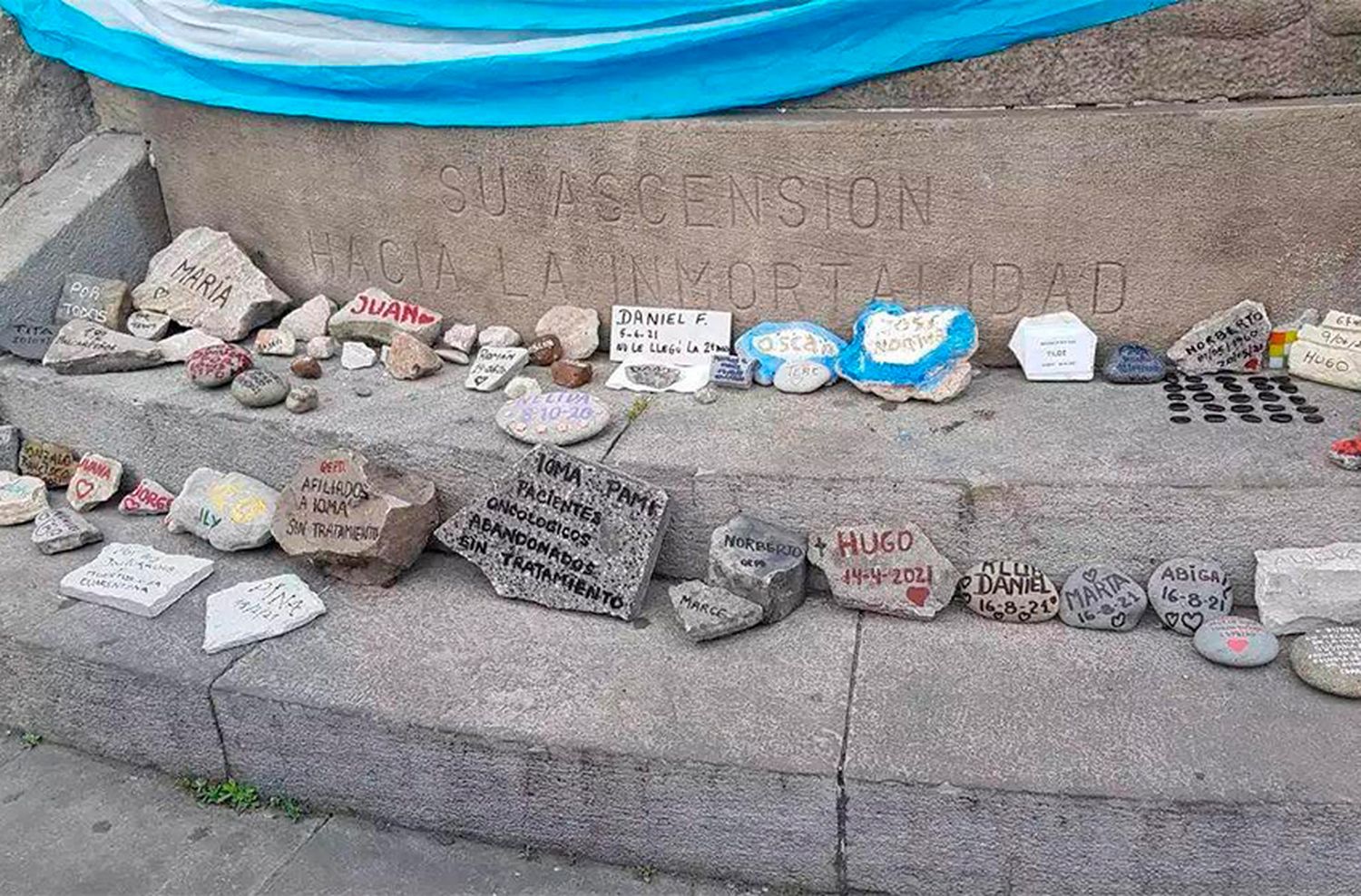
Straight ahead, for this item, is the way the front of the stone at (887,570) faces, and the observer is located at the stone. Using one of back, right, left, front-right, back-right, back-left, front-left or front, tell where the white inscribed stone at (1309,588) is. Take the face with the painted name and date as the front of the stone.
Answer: left

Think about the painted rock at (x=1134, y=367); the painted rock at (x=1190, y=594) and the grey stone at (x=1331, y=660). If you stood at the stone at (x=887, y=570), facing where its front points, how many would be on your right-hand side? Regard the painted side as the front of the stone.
0

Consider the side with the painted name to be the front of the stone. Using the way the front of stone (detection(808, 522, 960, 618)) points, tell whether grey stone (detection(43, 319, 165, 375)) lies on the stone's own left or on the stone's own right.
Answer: on the stone's own right

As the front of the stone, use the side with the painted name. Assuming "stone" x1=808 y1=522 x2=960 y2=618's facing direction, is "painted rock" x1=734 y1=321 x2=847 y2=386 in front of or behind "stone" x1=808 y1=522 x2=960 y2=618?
behind

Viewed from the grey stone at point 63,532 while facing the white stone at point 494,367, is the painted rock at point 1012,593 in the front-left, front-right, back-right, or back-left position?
front-right

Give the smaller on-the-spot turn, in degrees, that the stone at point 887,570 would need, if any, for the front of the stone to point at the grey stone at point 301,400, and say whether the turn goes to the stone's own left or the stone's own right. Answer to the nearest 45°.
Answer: approximately 90° to the stone's own right

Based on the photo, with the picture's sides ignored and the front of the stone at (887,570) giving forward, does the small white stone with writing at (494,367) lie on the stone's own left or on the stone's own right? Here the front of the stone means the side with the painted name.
on the stone's own right

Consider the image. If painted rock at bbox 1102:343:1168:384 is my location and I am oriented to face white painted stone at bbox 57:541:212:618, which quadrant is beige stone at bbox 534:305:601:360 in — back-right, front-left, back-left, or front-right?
front-right

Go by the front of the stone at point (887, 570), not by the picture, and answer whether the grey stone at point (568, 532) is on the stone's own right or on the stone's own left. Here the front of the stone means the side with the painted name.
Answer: on the stone's own right

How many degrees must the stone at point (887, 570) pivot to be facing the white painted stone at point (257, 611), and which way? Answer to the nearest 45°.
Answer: approximately 90° to its right

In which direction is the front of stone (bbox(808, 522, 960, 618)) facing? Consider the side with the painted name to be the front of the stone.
toward the camera

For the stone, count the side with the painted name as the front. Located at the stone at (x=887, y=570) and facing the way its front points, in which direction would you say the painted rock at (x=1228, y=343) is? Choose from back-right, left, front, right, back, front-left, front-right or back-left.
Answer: back-left

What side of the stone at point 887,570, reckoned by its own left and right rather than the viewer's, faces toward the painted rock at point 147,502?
right

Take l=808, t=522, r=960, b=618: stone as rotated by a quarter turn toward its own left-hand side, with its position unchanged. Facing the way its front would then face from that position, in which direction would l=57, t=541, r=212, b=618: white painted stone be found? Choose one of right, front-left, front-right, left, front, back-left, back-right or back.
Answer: back

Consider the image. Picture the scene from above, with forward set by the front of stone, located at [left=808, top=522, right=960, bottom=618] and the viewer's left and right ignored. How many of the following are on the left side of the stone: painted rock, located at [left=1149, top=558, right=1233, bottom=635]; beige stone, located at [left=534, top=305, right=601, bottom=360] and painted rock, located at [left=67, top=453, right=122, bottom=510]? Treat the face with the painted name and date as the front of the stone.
1

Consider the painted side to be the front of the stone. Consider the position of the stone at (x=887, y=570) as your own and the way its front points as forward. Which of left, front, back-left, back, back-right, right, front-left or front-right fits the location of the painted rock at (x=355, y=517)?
right

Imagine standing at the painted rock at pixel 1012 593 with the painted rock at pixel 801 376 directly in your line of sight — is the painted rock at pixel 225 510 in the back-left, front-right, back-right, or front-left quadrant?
front-left

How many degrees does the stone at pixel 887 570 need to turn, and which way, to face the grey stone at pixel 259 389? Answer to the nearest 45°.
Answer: approximately 90° to its right
